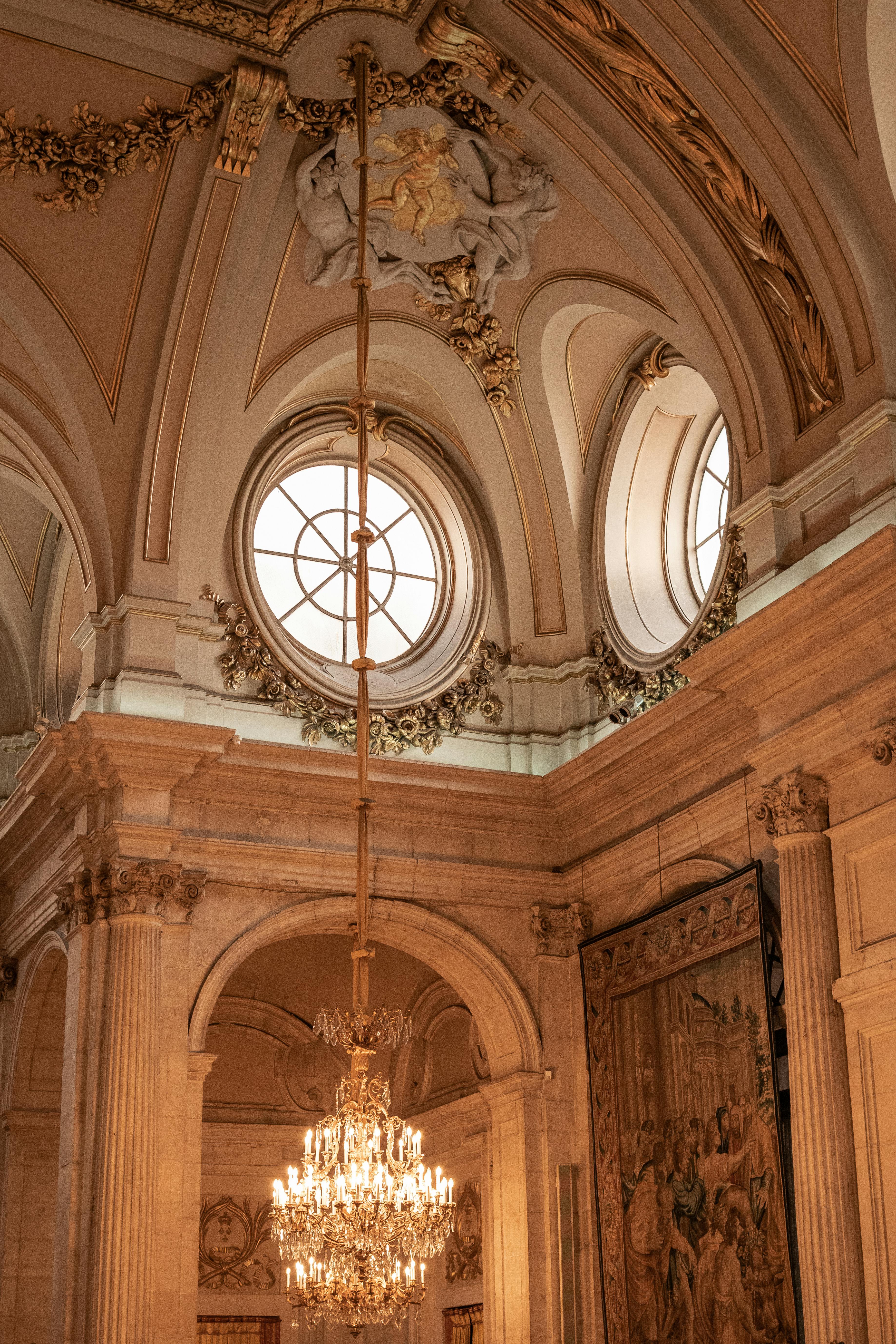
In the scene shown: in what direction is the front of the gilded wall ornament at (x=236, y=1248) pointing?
toward the camera

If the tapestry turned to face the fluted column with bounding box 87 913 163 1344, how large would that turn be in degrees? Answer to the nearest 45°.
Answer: approximately 45° to its right

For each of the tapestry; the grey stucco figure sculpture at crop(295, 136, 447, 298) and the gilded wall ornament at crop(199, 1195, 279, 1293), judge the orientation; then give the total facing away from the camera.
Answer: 0

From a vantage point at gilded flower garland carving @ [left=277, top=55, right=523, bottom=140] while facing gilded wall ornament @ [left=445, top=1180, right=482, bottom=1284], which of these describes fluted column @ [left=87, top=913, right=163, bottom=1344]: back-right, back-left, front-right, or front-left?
front-left

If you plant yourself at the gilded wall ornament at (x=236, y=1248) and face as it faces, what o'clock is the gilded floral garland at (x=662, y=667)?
The gilded floral garland is roughly at 11 o'clock from the gilded wall ornament.

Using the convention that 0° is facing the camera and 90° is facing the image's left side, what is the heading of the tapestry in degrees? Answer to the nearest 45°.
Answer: approximately 45°

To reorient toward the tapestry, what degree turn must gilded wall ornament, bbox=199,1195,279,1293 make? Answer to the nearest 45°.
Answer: approximately 45° to its left

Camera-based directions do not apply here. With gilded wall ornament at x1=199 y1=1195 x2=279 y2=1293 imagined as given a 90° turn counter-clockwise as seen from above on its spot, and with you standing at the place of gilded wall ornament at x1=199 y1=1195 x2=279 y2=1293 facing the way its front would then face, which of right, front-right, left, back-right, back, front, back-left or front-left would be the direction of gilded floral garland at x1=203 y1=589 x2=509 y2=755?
right

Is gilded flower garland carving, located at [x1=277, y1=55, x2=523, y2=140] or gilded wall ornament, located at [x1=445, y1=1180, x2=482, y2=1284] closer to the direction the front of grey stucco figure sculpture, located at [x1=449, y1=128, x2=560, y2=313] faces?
the gilded flower garland carving

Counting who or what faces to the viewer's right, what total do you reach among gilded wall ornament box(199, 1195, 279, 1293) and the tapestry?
0

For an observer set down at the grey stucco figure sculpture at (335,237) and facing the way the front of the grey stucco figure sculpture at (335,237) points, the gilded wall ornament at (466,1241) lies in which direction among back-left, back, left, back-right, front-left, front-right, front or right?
back-left

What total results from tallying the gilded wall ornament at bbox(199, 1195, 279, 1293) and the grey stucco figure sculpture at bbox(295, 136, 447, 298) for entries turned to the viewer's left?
0

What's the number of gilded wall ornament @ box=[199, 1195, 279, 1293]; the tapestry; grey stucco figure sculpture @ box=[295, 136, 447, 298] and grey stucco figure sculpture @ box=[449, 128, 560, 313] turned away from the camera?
0

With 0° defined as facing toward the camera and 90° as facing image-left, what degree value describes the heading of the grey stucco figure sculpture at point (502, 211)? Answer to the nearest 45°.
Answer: approximately 45°

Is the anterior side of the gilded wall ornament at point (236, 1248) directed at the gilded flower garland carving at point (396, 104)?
yes

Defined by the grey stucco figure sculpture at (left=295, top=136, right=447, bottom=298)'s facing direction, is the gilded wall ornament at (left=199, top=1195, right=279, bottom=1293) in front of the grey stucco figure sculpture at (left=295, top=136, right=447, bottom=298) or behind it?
behind
